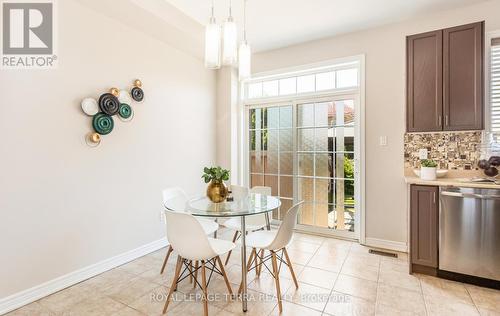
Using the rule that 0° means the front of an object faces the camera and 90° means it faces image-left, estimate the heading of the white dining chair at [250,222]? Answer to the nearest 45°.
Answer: approximately 45°

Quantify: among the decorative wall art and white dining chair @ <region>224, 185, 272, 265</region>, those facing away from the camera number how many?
0

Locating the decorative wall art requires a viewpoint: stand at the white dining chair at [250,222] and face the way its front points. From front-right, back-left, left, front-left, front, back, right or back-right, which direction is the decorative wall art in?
front-right

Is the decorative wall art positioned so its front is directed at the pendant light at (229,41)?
yes

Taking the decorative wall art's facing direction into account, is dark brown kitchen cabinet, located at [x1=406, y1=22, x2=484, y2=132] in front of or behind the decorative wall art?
in front

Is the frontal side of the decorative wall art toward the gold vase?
yes

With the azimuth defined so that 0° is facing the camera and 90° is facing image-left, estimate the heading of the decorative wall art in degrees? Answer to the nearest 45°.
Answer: approximately 315°

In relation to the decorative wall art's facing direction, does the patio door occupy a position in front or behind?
in front
